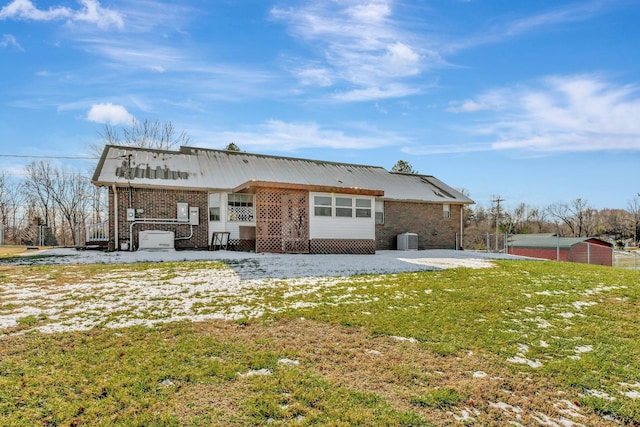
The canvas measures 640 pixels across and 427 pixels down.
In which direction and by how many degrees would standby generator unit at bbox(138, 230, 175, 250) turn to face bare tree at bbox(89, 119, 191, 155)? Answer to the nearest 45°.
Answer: approximately 180°

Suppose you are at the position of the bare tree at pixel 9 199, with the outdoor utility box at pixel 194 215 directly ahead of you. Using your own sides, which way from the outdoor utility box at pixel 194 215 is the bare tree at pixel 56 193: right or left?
left

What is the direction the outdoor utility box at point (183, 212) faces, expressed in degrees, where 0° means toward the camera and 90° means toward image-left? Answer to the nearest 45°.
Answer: approximately 0°

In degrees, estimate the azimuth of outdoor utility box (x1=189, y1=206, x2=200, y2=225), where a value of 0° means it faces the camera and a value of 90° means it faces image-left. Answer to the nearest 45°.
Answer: approximately 0°

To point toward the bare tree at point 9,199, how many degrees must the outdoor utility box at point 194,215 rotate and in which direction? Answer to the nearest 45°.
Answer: approximately 135° to its right

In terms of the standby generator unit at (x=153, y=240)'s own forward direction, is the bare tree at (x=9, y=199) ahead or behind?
behind

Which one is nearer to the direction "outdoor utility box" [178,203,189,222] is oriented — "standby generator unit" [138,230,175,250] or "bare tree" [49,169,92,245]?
the standby generator unit

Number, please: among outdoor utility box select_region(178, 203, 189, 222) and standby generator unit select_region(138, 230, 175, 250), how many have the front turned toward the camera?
2

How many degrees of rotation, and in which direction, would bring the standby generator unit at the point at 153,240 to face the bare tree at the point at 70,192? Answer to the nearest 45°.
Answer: approximately 180°
